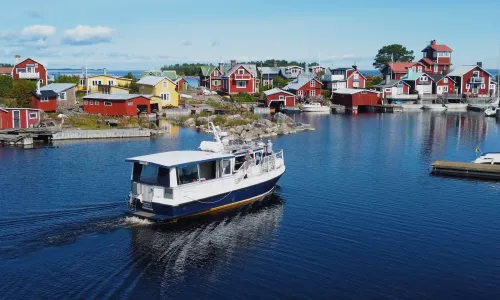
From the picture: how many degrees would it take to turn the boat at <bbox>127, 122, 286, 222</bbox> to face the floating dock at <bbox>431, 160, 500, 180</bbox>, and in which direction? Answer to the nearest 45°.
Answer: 0° — it already faces it

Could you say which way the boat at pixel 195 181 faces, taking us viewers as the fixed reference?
facing away from the viewer and to the right of the viewer
